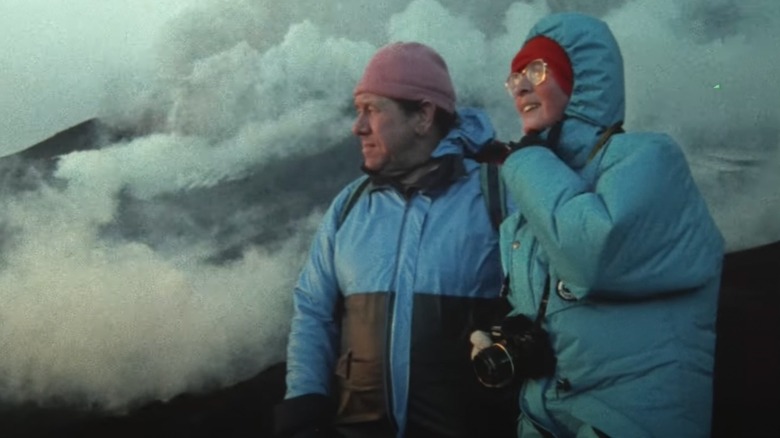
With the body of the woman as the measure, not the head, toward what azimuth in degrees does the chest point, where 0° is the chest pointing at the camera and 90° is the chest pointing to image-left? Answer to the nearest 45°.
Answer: approximately 45°

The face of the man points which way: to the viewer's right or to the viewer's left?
to the viewer's left
